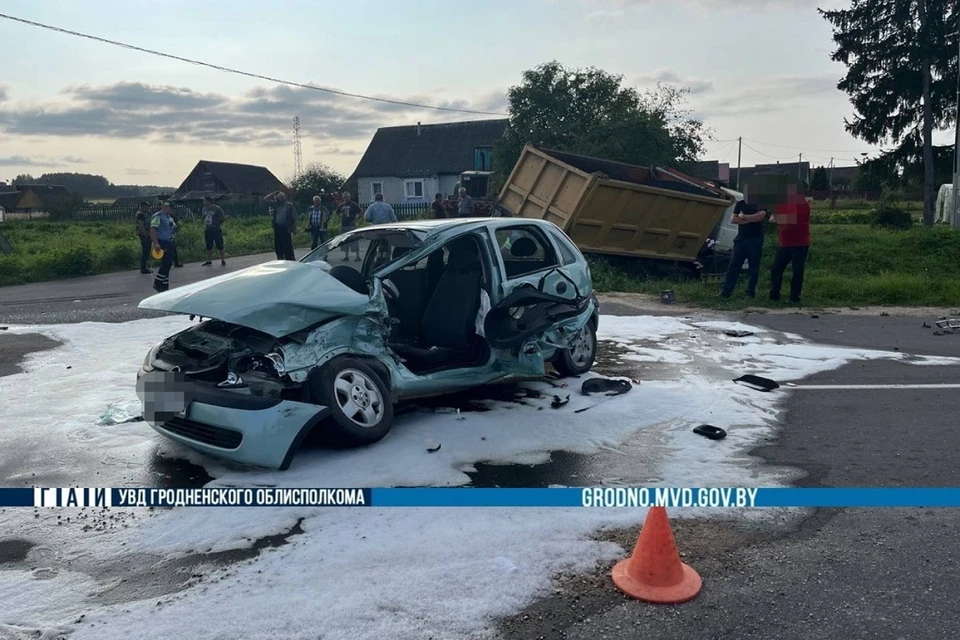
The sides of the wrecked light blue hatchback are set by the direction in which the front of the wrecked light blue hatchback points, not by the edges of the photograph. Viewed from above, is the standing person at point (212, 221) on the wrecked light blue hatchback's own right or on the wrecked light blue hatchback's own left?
on the wrecked light blue hatchback's own right

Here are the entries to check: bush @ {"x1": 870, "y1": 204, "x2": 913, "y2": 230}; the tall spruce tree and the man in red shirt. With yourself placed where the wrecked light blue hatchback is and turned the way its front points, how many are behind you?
3

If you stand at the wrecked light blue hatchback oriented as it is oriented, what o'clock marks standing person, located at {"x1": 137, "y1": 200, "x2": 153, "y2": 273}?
The standing person is roughly at 4 o'clock from the wrecked light blue hatchback.

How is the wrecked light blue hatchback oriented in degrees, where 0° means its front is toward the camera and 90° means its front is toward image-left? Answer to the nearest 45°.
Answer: approximately 45°

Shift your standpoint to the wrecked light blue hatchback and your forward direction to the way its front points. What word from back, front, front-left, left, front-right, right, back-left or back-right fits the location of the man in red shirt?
back

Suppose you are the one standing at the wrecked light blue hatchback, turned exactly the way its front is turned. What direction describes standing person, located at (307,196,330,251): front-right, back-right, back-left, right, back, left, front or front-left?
back-right

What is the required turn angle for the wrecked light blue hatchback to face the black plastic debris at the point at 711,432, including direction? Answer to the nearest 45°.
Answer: approximately 135° to its left

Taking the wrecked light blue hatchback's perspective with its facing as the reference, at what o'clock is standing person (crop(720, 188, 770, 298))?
The standing person is roughly at 6 o'clock from the wrecked light blue hatchback.

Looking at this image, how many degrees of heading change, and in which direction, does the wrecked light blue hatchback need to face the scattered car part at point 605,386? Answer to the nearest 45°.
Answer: approximately 180°

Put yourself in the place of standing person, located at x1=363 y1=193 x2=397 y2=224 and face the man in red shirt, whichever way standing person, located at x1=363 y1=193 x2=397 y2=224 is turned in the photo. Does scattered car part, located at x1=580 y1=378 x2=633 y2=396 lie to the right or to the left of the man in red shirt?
right

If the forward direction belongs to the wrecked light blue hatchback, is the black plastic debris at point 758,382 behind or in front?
behind

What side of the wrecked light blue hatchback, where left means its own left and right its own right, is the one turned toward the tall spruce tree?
back

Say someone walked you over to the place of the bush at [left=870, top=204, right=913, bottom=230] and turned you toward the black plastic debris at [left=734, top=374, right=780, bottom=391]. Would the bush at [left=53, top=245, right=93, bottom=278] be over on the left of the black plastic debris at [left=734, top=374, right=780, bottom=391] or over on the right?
right
